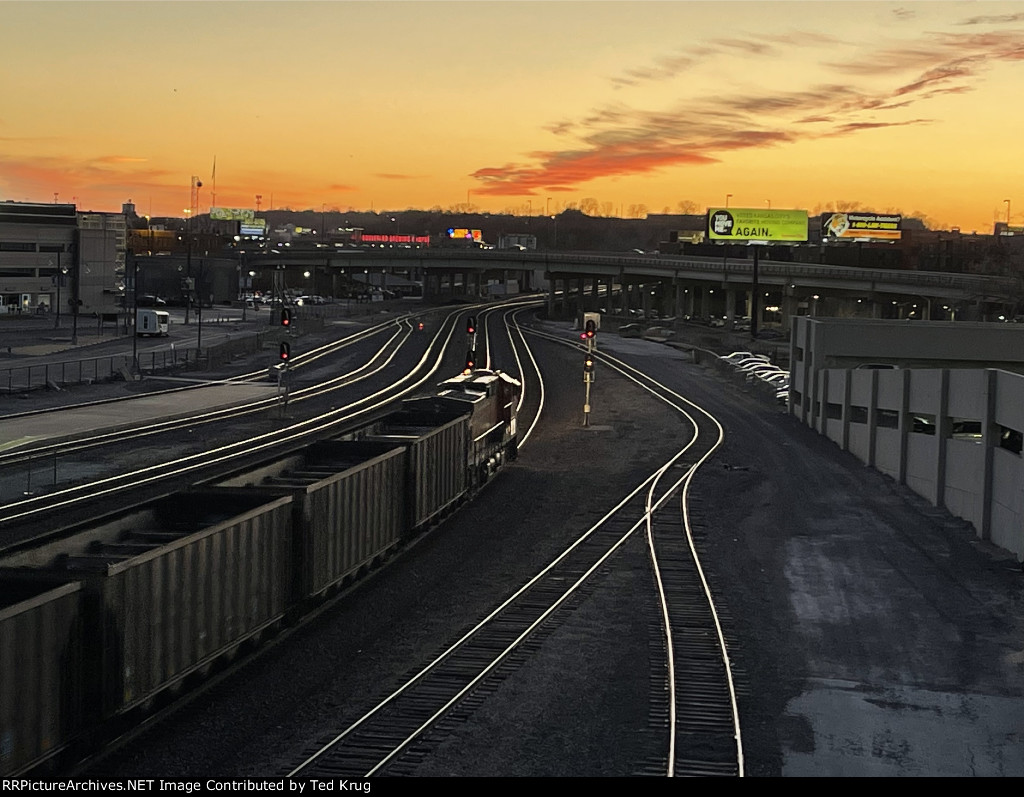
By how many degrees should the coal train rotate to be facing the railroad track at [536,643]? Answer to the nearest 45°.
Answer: approximately 45° to its right

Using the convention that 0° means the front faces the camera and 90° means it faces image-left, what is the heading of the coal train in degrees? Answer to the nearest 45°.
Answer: approximately 225°
